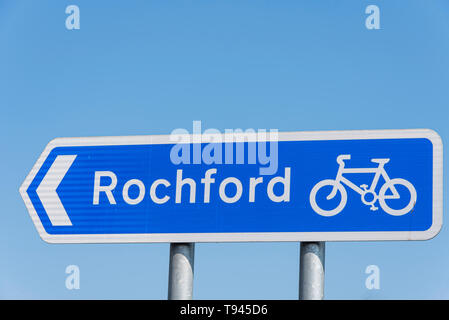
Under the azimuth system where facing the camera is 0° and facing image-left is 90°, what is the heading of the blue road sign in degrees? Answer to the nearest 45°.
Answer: approximately 0°
